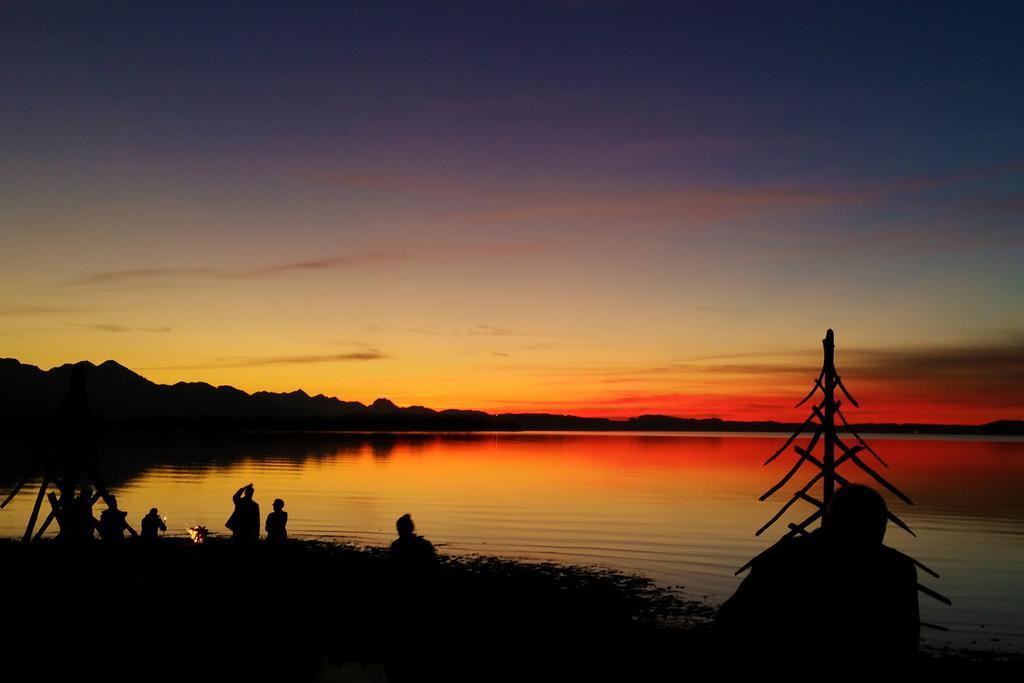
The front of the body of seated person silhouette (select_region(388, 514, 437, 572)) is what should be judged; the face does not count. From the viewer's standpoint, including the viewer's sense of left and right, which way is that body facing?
facing away from the viewer

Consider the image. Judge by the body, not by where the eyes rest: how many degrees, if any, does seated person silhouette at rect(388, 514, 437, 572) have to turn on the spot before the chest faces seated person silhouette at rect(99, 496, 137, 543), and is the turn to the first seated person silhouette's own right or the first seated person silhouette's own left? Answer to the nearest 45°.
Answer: approximately 45° to the first seated person silhouette's own left

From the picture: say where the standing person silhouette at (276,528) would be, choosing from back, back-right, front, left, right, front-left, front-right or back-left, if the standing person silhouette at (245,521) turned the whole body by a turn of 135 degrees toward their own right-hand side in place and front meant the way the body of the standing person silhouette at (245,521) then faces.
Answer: front

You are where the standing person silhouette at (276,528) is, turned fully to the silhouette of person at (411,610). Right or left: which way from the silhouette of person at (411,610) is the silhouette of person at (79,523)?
right

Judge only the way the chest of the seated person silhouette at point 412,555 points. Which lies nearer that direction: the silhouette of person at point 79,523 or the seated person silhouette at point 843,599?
the silhouette of person
